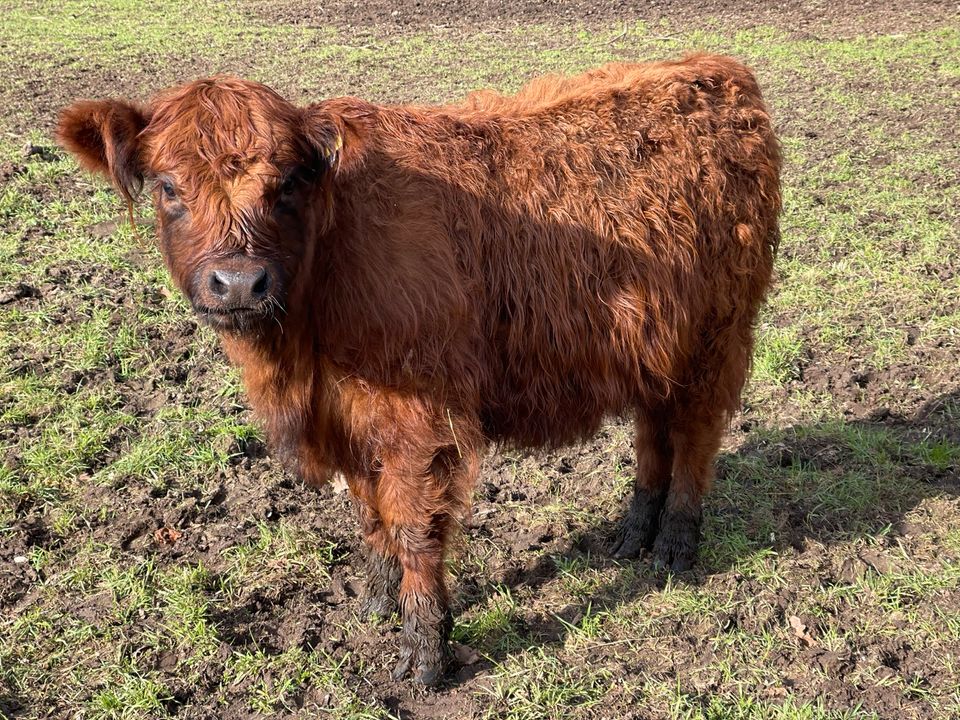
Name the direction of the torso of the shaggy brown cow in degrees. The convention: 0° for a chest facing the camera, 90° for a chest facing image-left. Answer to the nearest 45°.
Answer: approximately 45°
